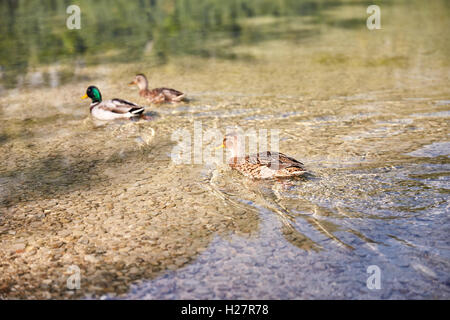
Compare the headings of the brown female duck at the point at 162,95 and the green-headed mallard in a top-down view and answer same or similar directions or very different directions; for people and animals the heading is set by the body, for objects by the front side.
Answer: same or similar directions

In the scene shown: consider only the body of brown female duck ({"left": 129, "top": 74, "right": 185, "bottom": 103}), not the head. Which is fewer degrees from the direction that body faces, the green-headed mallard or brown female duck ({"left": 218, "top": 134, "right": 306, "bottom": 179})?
the green-headed mallard

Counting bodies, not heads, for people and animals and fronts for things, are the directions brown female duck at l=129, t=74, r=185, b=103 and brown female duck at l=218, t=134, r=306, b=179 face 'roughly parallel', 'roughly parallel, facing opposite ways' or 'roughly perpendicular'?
roughly parallel

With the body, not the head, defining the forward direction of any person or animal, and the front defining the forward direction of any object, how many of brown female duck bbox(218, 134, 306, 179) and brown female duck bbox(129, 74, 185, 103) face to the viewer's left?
2

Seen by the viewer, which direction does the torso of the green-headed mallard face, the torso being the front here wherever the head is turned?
to the viewer's left

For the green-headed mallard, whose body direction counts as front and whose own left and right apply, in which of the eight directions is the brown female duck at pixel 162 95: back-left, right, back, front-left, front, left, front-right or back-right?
back-right

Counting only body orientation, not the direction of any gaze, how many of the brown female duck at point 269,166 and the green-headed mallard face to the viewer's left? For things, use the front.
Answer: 2

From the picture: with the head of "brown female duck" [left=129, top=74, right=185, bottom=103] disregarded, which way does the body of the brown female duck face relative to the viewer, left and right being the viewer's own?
facing to the left of the viewer

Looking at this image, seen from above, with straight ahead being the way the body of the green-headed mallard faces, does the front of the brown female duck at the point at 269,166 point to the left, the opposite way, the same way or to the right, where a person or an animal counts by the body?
the same way

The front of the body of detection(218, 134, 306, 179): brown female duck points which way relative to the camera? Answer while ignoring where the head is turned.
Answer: to the viewer's left

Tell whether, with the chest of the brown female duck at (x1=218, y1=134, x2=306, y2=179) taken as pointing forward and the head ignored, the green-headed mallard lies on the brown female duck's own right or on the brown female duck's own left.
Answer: on the brown female duck's own right

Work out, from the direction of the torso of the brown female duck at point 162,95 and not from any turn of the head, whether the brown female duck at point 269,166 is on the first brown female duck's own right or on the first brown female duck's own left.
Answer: on the first brown female duck's own left
